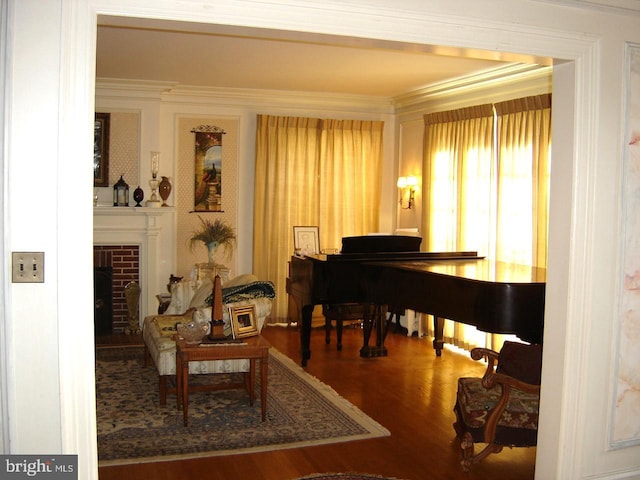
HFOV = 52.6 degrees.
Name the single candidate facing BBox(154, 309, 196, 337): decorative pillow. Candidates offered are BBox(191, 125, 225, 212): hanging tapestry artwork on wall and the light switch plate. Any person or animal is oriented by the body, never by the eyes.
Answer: the hanging tapestry artwork on wall

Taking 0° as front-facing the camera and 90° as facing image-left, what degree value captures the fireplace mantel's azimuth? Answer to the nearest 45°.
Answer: approximately 0°

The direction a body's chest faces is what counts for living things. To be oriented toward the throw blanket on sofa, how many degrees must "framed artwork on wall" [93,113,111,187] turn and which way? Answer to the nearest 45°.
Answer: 0° — it already faces it

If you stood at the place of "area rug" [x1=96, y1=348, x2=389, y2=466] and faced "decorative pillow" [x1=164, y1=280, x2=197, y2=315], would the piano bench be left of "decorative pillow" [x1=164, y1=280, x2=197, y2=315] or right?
right

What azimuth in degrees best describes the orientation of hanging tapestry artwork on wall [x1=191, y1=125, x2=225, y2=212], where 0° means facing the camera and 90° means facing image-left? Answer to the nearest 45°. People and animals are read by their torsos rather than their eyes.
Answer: approximately 0°

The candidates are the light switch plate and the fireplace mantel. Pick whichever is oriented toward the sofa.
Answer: the fireplace mantel

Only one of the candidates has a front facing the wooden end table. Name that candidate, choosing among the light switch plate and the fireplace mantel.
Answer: the fireplace mantel

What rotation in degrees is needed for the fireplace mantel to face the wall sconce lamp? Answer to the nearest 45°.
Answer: approximately 90° to its left

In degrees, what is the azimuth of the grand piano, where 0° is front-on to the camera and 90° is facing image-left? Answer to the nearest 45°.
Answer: approximately 135°

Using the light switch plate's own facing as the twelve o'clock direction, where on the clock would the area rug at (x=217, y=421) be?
The area rug is roughly at 7 o'clock from the light switch plate.

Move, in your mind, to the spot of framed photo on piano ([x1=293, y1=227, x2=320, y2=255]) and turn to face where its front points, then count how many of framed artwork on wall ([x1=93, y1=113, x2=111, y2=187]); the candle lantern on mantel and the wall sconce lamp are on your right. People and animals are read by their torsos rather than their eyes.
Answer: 2
